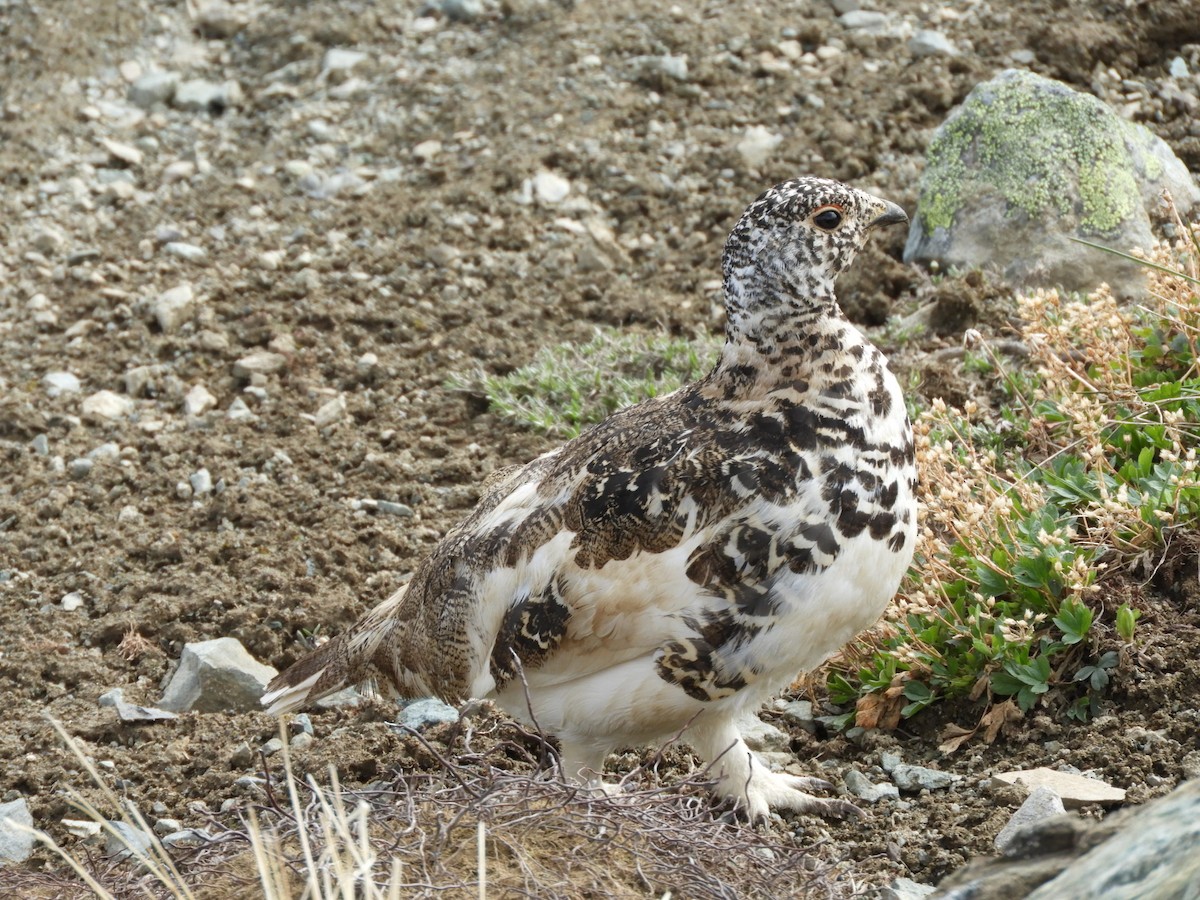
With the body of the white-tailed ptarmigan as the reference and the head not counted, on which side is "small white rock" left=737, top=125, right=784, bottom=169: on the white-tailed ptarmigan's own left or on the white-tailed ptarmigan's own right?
on the white-tailed ptarmigan's own left

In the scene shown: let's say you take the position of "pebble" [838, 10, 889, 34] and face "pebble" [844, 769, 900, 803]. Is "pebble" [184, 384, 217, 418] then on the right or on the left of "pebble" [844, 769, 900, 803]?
right

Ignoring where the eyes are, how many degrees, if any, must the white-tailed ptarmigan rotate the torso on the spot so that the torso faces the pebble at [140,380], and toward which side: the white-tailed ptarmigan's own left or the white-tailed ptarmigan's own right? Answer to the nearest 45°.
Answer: approximately 135° to the white-tailed ptarmigan's own left

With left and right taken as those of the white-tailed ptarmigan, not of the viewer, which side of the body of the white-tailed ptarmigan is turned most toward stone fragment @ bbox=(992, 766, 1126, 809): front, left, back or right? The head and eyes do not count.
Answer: front

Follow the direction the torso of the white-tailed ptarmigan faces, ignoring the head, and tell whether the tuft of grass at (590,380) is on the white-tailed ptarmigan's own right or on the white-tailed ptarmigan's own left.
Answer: on the white-tailed ptarmigan's own left

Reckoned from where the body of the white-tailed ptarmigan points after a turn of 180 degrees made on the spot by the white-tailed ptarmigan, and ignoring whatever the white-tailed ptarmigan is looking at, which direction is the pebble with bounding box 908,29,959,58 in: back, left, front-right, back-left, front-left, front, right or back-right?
right

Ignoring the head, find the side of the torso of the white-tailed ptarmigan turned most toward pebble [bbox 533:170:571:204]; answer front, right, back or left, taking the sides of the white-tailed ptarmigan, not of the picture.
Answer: left

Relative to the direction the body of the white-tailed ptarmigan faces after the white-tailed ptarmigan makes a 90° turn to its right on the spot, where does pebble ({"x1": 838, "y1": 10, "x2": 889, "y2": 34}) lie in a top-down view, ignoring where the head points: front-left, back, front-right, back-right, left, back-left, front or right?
back

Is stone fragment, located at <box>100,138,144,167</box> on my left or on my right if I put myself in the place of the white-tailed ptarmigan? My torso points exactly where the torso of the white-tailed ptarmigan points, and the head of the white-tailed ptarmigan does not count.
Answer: on my left

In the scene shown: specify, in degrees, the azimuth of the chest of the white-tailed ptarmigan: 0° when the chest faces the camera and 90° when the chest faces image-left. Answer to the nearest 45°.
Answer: approximately 270°
